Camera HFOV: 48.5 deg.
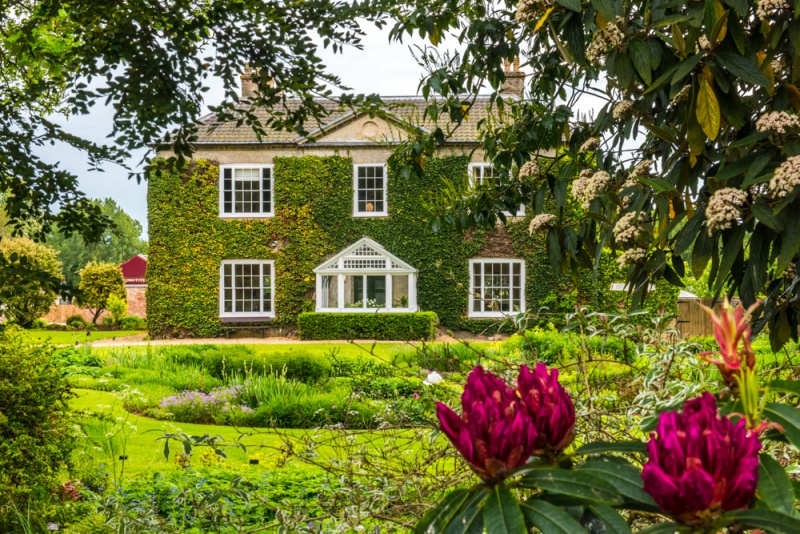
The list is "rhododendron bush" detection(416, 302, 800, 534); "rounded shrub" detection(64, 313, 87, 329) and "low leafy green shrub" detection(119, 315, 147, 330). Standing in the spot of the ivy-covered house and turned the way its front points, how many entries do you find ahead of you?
1

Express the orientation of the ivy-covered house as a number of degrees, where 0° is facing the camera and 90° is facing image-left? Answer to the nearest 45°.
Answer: approximately 0°

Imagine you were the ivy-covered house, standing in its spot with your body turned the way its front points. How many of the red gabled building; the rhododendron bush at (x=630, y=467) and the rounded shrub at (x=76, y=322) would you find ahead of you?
1

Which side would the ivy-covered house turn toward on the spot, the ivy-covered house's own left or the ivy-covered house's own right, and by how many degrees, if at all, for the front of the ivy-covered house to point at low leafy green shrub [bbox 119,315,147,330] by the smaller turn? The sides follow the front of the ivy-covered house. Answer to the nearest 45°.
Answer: approximately 135° to the ivy-covered house's own right

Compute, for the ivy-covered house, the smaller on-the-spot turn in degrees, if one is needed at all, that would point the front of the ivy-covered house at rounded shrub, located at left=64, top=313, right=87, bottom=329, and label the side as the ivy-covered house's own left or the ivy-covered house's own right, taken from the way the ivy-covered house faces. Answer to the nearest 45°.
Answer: approximately 135° to the ivy-covered house's own right

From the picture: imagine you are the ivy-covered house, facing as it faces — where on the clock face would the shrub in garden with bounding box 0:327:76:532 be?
The shrub in garden is roughly at 12 o'clock from the ivy-covered house.

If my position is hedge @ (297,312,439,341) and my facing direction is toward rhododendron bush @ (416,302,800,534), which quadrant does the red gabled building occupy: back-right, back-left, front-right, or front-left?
back-right

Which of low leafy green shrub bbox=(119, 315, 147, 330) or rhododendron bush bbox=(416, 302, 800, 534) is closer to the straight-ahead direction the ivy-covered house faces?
the rhododendron bush

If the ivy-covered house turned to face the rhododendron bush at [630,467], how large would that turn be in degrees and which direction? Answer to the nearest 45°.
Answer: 0° — it already faces it
